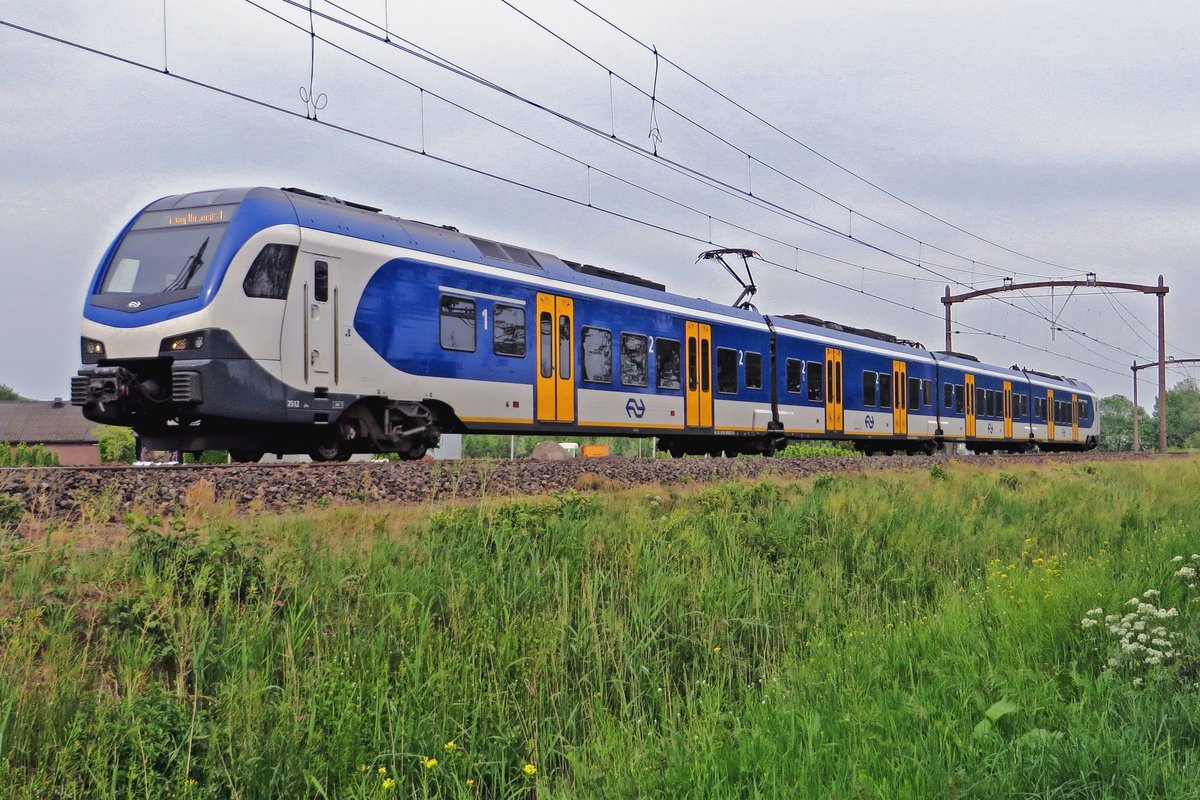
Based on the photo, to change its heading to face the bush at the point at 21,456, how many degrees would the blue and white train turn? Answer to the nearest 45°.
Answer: approximately 90° to its right

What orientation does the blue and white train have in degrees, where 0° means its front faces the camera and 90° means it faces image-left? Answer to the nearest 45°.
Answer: approximately 45°

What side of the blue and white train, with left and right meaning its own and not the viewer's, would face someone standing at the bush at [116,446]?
right
